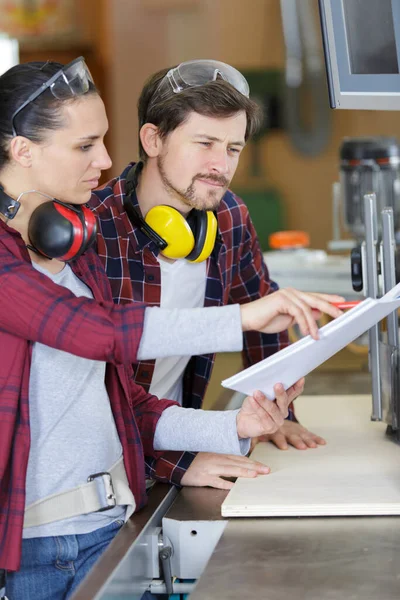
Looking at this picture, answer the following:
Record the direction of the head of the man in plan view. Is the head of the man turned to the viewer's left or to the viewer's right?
to the viewer's right

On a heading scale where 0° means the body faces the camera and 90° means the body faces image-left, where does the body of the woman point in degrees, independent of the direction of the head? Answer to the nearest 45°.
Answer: approximately 315°

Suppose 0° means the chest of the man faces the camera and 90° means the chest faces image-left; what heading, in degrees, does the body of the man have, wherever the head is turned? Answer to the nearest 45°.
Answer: approximately 315°
